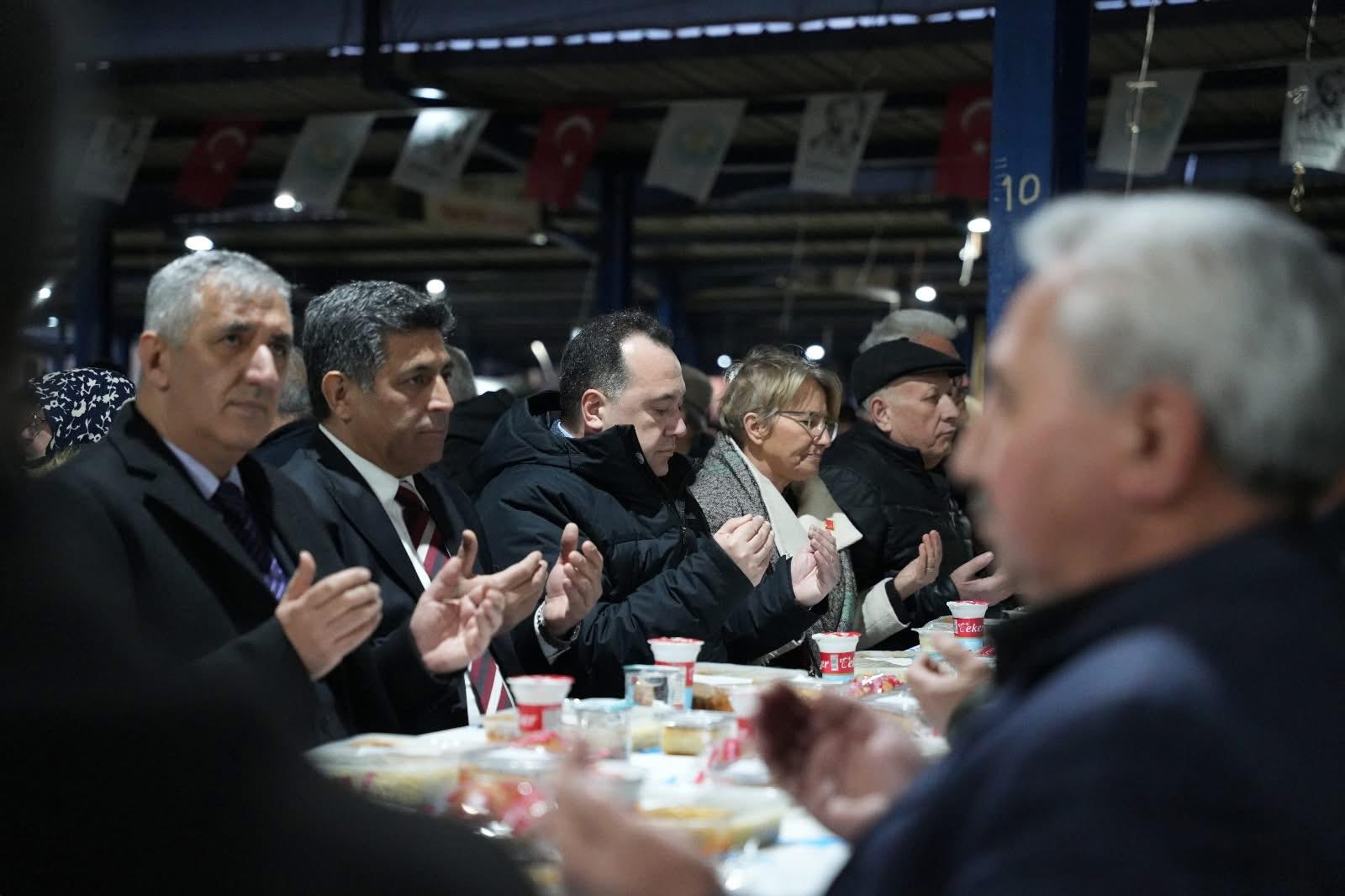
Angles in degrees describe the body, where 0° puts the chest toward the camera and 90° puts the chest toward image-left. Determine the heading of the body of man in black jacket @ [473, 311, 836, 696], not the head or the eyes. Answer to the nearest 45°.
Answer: approximately 315°

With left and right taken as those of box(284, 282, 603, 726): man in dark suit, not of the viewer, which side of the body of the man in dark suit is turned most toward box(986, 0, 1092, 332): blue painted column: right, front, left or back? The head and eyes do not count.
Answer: left

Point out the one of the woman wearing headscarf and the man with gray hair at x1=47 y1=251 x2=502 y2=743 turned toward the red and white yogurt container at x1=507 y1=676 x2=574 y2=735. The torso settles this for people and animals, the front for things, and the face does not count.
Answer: the man with gray hair

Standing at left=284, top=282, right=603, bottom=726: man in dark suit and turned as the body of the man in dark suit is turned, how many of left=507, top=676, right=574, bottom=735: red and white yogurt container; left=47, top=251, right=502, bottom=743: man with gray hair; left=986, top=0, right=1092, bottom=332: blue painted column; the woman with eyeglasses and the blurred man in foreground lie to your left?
2

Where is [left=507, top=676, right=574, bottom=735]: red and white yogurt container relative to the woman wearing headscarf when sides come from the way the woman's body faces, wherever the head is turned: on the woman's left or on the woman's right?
on the woman's left

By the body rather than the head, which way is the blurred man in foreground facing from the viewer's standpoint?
to the viewer's left

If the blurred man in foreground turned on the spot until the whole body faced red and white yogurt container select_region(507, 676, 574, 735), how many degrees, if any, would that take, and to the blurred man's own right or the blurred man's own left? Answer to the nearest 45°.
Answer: approximately 45° to the blurred man's own right

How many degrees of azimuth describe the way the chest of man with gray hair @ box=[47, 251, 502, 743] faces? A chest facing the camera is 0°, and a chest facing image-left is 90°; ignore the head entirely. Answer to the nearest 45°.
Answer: approximately 315°
